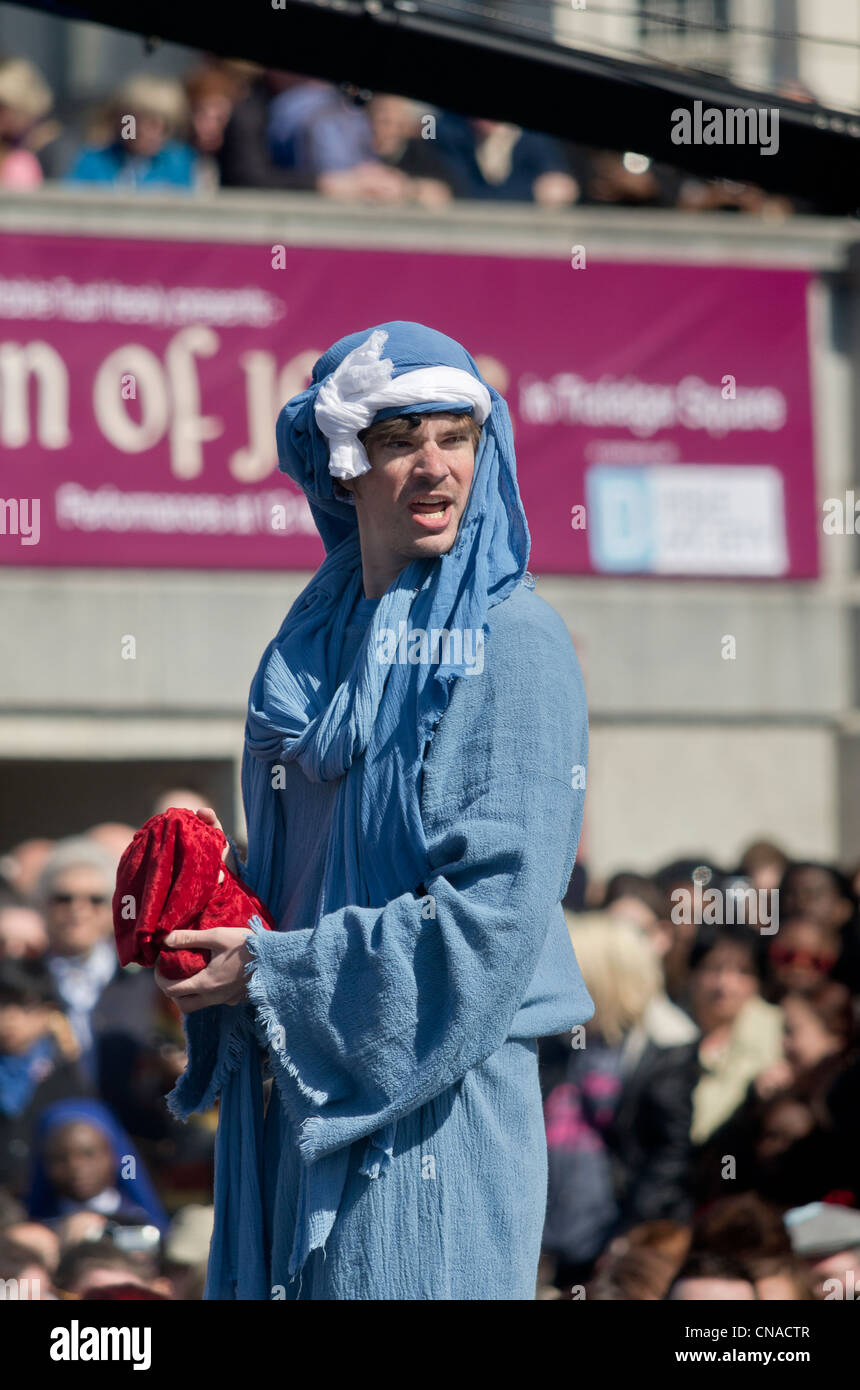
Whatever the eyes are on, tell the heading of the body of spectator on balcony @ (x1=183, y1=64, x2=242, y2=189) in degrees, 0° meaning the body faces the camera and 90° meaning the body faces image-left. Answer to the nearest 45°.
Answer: approximately 0°

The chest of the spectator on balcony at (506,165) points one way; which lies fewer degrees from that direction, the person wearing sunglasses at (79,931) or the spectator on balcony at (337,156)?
the person wearing sunglasses

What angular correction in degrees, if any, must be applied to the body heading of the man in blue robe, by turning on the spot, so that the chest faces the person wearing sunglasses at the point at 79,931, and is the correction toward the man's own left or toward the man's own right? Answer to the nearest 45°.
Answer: approximately 135° to the man's own right
